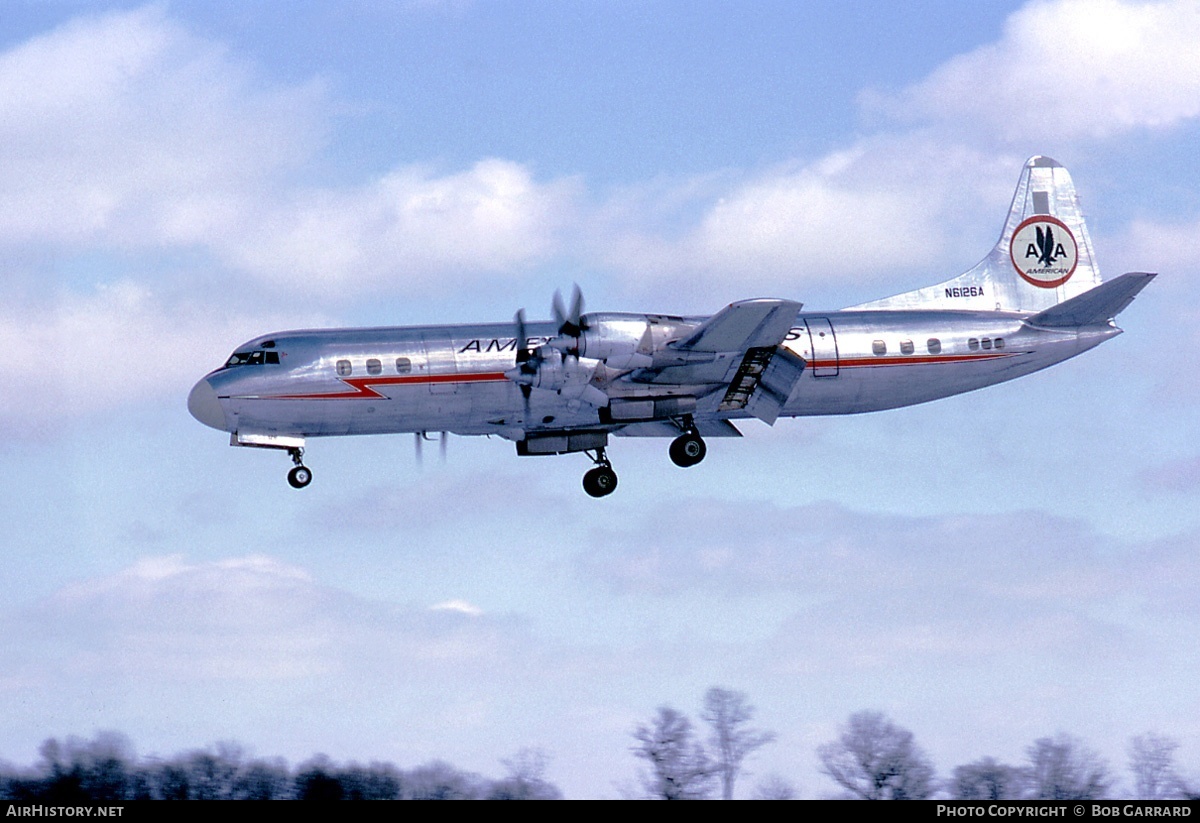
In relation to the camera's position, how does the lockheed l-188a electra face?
facing to the left of the viewer
